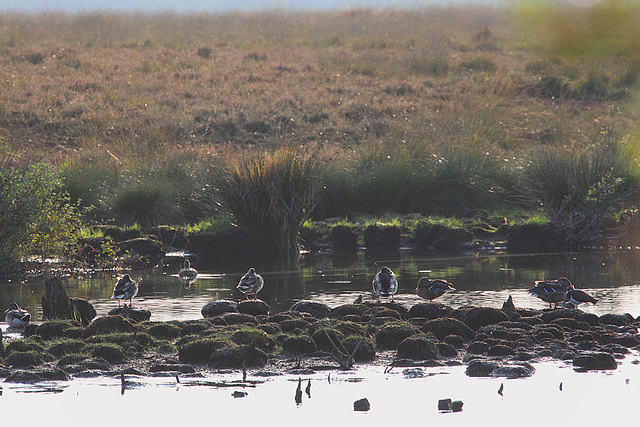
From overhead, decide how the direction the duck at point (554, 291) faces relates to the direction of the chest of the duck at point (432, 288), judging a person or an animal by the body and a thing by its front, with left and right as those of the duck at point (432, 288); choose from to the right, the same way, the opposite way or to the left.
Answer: the opposite way
